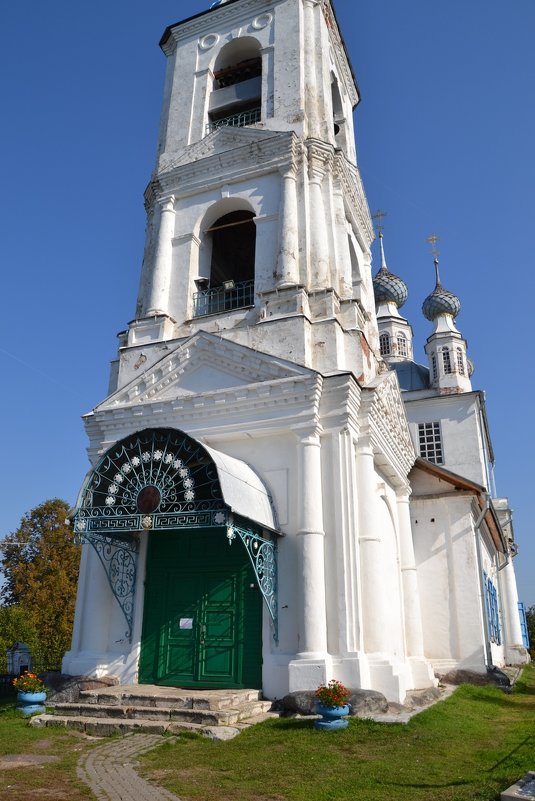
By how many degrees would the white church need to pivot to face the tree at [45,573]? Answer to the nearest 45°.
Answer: approximately 90° to its right

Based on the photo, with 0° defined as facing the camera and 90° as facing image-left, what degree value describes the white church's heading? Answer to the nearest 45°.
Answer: approximately 45°

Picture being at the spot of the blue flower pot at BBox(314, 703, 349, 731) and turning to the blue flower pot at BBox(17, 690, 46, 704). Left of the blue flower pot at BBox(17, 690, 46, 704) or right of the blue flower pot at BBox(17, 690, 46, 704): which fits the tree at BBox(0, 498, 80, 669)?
right
